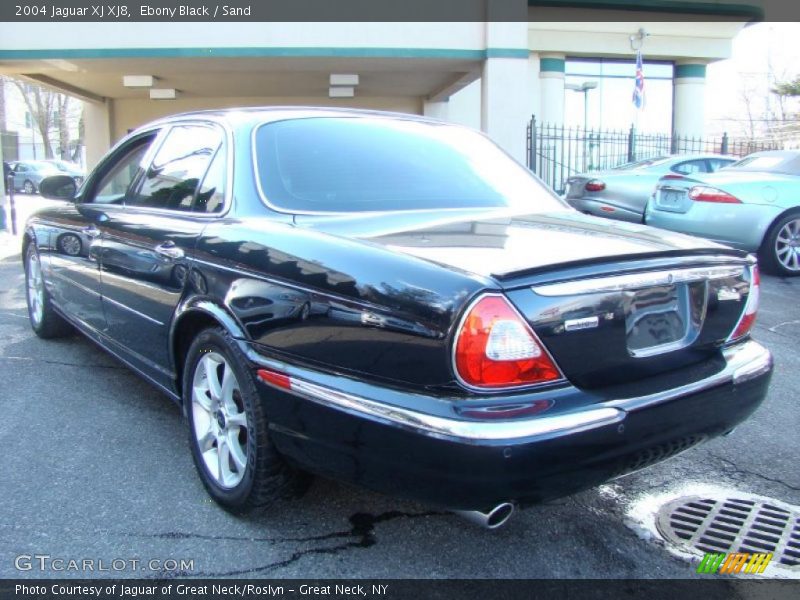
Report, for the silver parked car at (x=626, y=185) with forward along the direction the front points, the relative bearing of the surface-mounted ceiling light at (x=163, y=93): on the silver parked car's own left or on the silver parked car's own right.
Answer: on the silver parked car's own left

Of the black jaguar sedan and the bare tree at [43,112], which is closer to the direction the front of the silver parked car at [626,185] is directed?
the bare tree

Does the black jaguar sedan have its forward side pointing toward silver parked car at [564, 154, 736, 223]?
no

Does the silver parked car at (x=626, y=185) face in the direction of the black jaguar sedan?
no

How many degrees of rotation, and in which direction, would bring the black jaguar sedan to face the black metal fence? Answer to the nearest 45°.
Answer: approximately 45° to its right

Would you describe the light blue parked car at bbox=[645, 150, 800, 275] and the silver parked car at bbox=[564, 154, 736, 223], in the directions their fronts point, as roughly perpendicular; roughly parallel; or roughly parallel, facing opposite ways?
roughly parallel

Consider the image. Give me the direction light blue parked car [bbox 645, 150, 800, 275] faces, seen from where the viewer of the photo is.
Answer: facing away from the viewer and to the right of the viewer

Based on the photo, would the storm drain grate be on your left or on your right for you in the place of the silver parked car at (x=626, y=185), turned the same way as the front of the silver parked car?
on your right

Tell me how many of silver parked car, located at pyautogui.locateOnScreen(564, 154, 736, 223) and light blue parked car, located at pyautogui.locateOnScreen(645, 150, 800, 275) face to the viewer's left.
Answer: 0

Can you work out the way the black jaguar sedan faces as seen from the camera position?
facing away from the viewer and to the left of the viewer

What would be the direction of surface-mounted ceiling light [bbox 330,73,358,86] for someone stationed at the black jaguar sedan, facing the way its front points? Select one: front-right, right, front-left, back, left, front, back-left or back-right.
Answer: front-right

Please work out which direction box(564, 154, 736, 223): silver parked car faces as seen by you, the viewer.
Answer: facing away from the viewer and to the right of the viewer

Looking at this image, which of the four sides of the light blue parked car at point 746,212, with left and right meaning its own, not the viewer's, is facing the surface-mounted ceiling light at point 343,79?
left

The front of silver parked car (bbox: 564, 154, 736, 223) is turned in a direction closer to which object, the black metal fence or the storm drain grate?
the black metal fence

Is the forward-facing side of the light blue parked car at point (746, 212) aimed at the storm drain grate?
no

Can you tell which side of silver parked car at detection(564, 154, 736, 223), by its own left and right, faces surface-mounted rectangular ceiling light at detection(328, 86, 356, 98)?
left

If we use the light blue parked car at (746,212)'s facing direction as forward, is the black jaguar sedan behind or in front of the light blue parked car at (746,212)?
behind
